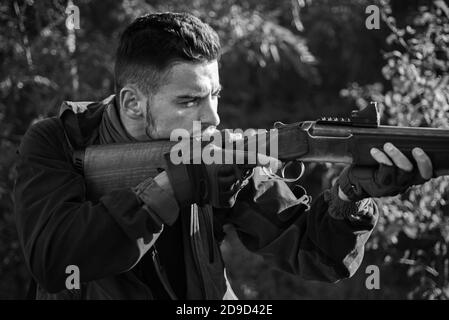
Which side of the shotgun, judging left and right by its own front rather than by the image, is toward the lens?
right

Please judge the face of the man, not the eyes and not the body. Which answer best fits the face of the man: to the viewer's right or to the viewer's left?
to the viewer's right

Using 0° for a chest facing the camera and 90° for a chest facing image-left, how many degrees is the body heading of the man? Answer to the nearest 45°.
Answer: approximately 315°
